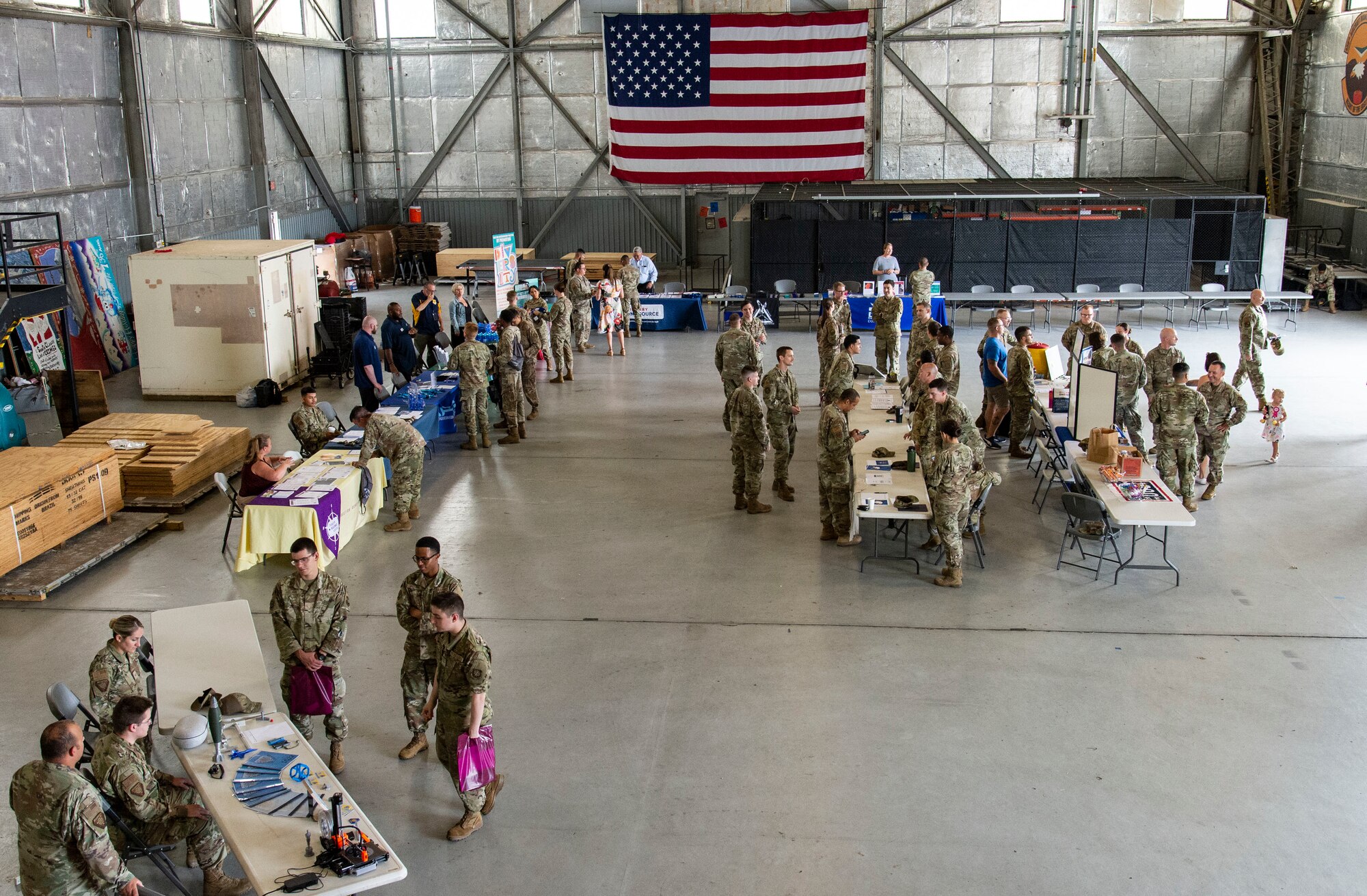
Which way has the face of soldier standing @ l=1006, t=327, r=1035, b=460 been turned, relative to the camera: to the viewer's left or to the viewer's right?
to the viewer's right

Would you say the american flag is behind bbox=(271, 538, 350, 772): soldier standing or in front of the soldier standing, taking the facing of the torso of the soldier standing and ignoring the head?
behind

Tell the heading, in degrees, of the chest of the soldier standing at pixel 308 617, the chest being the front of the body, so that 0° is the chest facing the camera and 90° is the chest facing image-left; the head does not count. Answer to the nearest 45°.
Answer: approximately 0°

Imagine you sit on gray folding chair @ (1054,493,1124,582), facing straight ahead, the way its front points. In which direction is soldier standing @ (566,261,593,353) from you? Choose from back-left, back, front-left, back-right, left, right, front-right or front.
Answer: left

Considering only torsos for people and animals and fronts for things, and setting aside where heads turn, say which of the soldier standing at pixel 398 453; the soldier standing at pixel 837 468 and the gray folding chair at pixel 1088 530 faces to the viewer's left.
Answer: the soldier standing at pixel 398 453

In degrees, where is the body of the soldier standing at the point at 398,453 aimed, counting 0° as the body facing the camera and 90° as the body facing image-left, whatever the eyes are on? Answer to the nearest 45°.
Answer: approximately 90°

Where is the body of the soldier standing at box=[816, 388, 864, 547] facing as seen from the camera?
to the viewer's right

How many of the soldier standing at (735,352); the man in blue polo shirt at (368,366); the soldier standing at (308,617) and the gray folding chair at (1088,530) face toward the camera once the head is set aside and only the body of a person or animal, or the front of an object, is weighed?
1

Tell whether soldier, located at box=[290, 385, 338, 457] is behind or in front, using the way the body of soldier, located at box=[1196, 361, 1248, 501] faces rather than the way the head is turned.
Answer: in front

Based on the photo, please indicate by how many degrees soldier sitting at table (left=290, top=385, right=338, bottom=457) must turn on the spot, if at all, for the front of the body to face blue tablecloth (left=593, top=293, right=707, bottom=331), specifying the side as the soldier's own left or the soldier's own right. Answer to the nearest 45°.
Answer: approximately 90° to the soldier's own left

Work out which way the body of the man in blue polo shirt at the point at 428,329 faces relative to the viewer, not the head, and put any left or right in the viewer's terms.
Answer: facing the viewer and to the right of the viewer

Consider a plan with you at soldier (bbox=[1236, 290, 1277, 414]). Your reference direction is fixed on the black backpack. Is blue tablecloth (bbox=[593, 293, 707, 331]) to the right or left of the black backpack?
right
